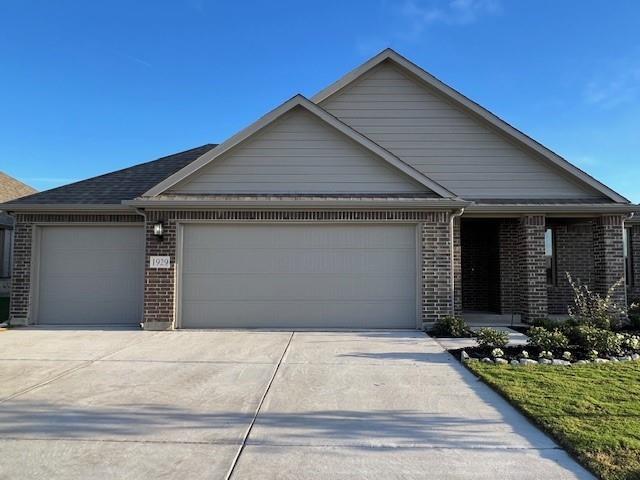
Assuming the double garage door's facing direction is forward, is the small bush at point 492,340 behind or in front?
in front

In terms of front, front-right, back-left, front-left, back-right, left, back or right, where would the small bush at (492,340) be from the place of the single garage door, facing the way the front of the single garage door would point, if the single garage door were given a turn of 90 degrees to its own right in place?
back-left

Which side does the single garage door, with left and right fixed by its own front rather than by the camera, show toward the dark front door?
left

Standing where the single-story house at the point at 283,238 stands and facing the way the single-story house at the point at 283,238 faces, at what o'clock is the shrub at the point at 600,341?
The shrub is roughly at 10 o'clock from the single-story house.

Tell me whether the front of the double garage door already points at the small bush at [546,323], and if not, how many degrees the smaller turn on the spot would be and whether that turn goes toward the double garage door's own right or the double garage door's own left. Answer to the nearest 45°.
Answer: approximately 90° to the double garage door's own left

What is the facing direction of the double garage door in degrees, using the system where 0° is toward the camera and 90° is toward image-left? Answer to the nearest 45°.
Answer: approximately 0°

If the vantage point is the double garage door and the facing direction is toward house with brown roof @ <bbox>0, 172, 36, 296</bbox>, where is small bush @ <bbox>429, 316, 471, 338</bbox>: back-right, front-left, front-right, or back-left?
back-right

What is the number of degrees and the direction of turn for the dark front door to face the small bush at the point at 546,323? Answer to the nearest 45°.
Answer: approximately 45° to its left

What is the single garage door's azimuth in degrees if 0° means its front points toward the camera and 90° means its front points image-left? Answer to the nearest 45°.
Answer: approximately 0°

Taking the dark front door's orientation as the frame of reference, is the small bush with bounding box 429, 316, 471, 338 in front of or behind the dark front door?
in front
